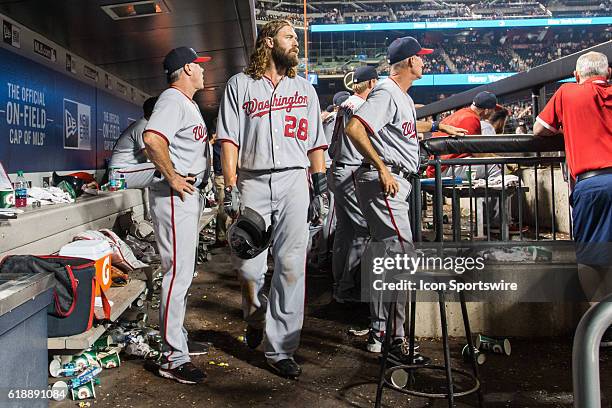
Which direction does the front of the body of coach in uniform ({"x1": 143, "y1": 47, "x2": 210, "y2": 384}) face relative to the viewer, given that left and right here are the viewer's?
facing to the right of the viewer

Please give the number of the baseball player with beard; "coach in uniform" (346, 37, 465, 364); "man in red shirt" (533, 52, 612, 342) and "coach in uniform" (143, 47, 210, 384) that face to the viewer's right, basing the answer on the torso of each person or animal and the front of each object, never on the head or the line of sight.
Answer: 2

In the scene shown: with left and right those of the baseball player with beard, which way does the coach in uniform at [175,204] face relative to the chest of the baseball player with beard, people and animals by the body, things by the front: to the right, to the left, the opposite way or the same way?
to the left

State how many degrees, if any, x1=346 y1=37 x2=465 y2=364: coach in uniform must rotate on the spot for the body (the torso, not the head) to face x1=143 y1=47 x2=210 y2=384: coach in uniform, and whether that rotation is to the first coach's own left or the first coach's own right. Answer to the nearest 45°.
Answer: approximately 135° to the first coach's own right

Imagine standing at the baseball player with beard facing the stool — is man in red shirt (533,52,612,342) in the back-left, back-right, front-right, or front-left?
front-left

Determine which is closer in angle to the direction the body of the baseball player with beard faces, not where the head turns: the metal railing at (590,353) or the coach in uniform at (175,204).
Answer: the metal railing

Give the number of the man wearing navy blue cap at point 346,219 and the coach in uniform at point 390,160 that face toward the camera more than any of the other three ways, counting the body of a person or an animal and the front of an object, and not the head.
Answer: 0

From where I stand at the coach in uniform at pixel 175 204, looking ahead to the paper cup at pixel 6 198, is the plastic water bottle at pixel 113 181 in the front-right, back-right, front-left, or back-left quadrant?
front-right

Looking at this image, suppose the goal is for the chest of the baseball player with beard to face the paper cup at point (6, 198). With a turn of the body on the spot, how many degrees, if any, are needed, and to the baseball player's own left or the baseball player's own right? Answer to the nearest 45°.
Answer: approximately 90° to the baseball player's own right

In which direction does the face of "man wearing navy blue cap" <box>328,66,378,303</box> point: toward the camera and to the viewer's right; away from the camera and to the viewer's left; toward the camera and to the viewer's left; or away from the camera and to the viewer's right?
away from the camera and to the viewer's right

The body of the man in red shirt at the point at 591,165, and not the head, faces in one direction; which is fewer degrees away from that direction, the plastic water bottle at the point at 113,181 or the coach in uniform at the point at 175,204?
the plastic water bottle

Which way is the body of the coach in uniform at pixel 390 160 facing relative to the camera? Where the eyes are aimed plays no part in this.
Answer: to the viewer's right

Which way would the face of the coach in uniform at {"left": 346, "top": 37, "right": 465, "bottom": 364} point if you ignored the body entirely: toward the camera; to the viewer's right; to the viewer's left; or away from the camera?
to the viewer's right

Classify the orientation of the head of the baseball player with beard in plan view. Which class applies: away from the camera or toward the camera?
toward the camera

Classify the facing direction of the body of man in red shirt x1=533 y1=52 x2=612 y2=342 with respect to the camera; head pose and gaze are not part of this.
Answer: away from the camera

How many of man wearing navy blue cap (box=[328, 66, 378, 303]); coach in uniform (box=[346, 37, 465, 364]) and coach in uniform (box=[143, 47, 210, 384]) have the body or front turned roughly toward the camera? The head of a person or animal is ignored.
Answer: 0

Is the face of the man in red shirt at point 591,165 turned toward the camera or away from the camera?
away from the camera

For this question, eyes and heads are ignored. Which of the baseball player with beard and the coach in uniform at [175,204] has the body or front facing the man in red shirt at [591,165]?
the coach in uniform

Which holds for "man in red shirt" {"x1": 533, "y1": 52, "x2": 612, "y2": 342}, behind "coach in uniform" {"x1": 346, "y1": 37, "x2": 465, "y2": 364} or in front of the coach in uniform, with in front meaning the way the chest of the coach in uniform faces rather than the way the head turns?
in front

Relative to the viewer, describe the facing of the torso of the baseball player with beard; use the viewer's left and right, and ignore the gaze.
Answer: facing the viewer
